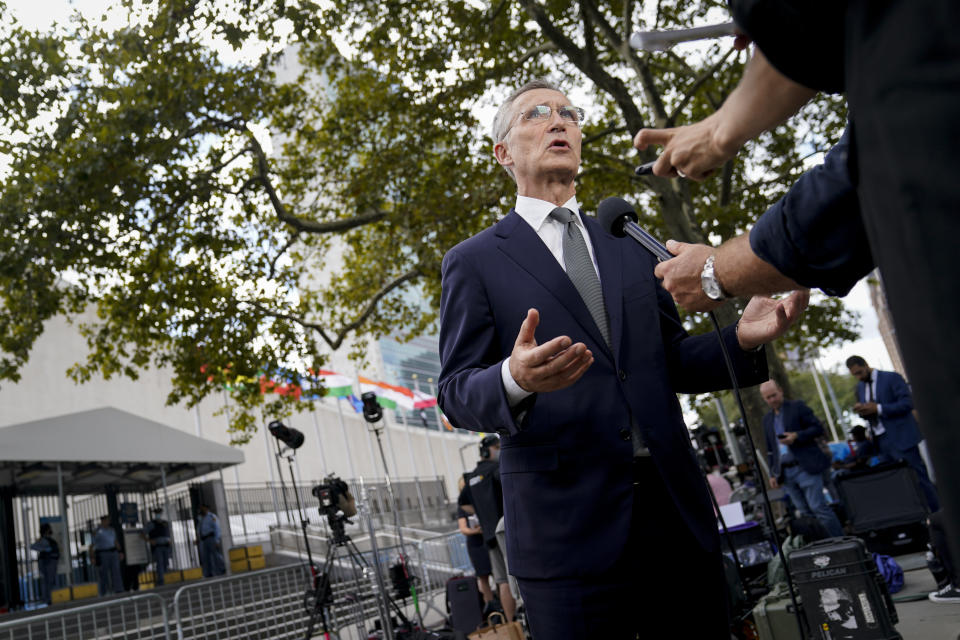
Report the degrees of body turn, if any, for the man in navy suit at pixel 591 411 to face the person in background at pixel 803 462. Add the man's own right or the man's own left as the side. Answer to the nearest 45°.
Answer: approximately 135° to the man's own left

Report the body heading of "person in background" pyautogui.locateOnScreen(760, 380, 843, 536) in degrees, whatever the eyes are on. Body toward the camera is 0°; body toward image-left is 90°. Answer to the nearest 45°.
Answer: approximately 45°

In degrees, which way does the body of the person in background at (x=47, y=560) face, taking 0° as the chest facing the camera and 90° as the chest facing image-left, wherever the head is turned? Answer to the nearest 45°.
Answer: approximately 270°

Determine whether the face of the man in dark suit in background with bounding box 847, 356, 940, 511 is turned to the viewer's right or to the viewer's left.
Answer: to the viewer's left

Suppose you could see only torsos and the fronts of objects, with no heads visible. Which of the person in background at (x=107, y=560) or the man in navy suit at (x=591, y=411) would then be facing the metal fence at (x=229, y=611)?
the person in background

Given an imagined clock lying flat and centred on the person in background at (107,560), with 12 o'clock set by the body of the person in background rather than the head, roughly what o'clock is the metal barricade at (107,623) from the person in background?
The metal barricade is roughly at 12 o'clock from the person in background.

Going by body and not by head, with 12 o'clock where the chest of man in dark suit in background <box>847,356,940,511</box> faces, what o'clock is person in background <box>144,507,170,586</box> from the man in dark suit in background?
The person in background is roughly at 2 o'clock from the man in dark suit in background.

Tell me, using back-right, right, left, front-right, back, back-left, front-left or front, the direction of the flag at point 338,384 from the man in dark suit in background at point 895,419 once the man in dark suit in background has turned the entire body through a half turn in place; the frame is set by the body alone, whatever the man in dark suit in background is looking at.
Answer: left
